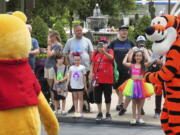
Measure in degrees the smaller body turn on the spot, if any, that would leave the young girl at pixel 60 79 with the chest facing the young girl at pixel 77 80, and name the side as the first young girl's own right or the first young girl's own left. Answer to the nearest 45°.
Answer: approximately 45° to the first young girl's own left

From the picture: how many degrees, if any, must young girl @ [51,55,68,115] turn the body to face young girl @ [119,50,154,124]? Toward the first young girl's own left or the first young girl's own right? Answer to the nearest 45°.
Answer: approximately 45° to the first young girl's own left

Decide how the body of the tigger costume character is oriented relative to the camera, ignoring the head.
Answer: to the viewer's left

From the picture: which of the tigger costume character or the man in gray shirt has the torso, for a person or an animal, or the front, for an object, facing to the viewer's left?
the tigger costume character

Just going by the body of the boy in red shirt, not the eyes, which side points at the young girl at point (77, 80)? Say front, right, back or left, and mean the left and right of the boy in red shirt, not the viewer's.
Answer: right

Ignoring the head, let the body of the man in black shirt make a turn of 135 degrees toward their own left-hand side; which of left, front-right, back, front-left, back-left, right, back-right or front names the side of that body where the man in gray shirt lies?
back-left

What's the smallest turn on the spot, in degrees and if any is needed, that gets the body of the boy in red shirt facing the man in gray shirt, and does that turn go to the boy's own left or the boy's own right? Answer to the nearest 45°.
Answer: approximately 135° to the boy's own right

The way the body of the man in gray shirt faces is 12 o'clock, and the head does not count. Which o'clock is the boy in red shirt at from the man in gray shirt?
The boy in red shirt is roughly at 11 o'clock from the man in gray shirt.
